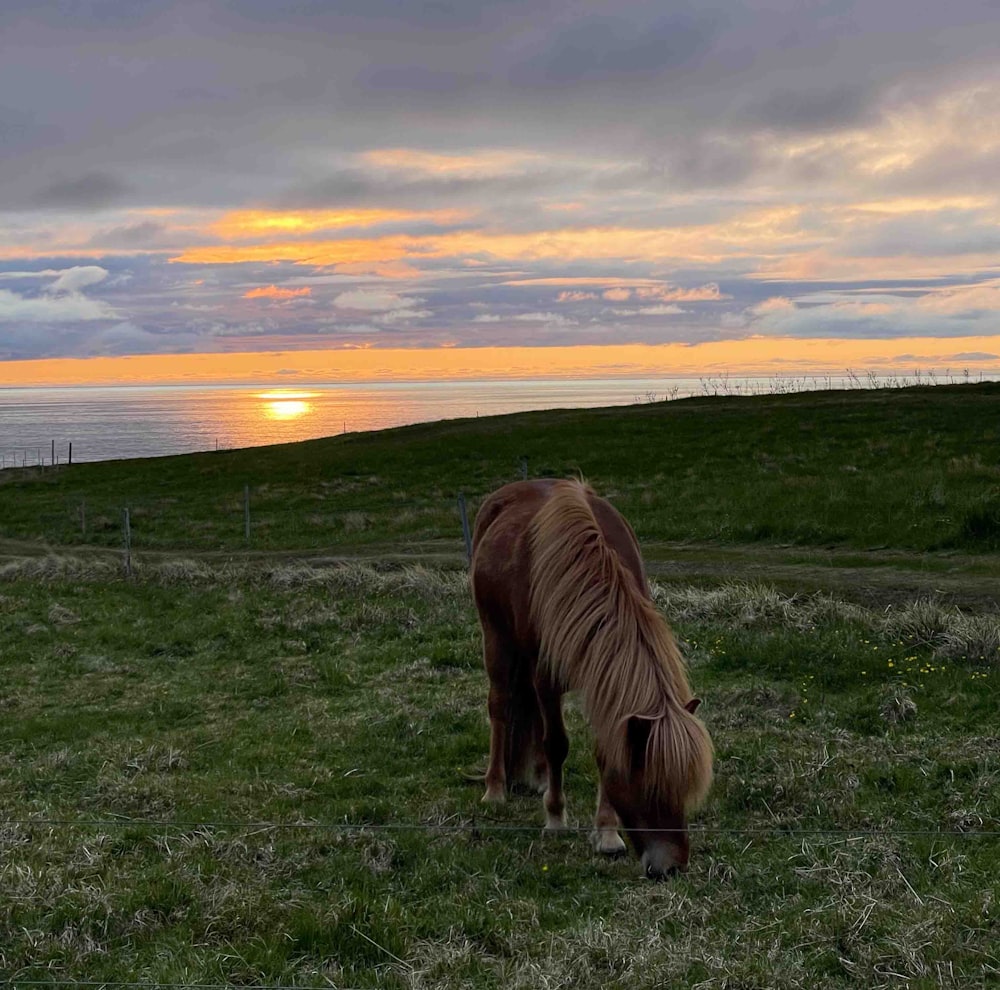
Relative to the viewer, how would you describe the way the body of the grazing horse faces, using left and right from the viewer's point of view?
facing the viewer and to the right of the viewer
